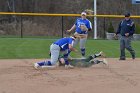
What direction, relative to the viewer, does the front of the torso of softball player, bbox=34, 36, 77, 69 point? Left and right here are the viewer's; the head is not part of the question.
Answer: facing to the right of the viewer
